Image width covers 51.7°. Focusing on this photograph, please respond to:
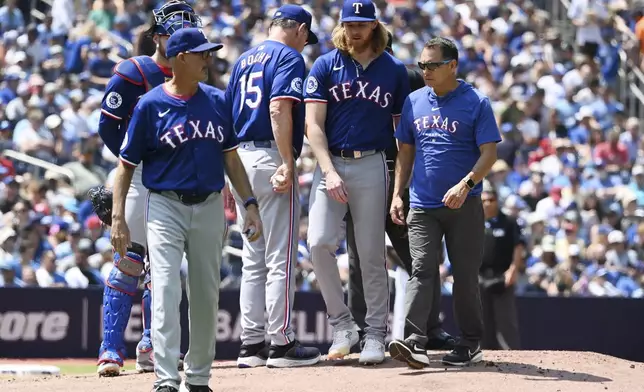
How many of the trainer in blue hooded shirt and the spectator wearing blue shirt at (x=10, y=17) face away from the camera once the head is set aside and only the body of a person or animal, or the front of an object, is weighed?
0

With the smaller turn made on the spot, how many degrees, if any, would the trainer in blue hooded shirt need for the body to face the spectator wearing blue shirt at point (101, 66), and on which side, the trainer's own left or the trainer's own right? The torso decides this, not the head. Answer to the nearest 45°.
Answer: approximately 90° to the trainer's own right

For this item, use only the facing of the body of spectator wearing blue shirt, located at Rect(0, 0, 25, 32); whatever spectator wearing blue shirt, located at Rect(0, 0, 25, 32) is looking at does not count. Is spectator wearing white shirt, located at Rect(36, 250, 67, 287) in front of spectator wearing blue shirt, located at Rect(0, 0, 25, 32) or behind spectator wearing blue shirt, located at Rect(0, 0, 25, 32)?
in front

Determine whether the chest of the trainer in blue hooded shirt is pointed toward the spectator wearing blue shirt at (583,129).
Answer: no

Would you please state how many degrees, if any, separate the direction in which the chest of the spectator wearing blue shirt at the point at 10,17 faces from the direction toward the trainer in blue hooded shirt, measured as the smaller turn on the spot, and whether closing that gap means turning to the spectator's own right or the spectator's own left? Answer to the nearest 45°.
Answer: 0° — they already face them

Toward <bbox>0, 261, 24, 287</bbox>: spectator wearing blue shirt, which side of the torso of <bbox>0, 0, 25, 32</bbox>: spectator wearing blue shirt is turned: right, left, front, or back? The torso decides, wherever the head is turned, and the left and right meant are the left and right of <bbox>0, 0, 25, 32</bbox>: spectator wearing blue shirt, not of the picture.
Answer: front

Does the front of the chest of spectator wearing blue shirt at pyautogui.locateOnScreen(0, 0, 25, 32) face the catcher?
yes

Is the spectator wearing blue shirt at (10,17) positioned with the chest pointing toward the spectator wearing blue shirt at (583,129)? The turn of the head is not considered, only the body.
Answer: no

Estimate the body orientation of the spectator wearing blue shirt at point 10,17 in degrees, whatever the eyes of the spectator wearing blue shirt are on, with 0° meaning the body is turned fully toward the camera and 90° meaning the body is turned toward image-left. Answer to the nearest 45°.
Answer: approximately 0°

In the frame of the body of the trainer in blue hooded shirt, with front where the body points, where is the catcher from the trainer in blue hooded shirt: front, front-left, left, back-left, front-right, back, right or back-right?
front-right

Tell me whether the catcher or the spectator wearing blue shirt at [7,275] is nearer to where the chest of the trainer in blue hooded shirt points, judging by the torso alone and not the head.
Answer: the catcher

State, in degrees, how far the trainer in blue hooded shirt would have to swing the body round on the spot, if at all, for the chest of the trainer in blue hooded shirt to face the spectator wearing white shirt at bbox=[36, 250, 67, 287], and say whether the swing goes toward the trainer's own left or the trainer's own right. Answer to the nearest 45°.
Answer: approximately 90° to the trainer's own right

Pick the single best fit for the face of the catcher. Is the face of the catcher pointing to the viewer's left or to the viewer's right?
to the viewer's right

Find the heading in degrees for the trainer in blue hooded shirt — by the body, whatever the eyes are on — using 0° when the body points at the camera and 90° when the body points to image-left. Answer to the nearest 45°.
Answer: approximately 45°

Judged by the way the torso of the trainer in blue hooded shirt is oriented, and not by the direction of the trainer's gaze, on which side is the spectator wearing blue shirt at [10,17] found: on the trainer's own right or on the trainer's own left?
on the trainer's own right
